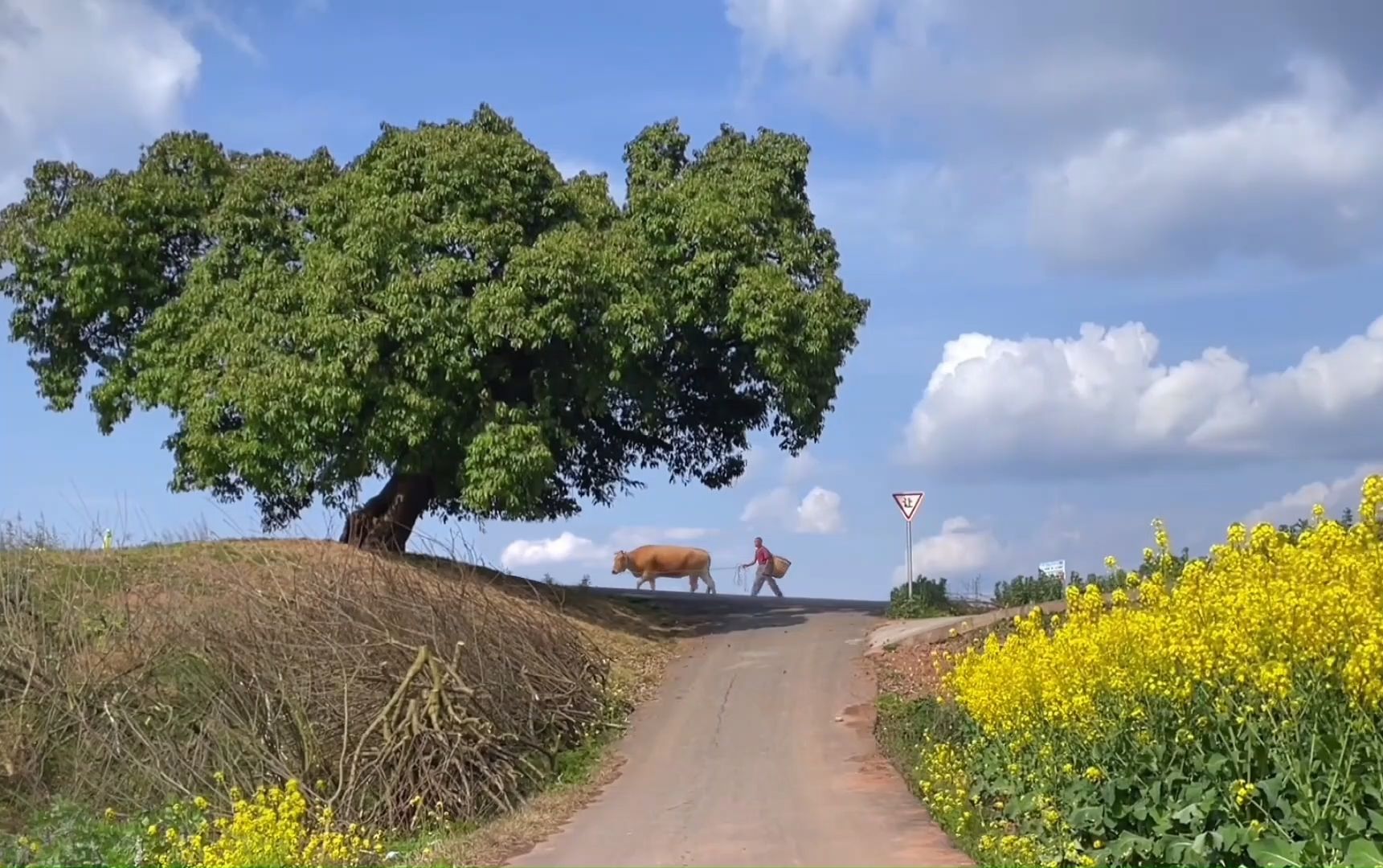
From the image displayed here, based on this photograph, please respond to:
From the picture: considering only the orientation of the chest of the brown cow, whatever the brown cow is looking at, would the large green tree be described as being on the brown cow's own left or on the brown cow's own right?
on the brown cow's own left

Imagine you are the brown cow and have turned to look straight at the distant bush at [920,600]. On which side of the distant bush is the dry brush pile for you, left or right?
right

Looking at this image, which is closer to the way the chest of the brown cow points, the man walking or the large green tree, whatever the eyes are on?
the large green tree

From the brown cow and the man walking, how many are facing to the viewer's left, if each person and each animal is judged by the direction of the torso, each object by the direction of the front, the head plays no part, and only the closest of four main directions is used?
2

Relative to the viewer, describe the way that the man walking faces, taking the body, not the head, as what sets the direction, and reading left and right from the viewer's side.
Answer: facing to the left of the viewer

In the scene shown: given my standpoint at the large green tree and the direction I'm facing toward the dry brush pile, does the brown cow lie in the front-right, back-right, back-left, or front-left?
back-left

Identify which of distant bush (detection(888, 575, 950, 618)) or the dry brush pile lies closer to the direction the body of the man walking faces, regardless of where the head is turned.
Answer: the dry brush pile

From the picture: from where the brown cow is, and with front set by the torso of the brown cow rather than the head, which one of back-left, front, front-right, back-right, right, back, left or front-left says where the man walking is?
back

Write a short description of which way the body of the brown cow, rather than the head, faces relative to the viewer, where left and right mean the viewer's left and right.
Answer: facing to the left of the viewer

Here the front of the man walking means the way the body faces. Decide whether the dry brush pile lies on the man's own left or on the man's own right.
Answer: on the man's own left
